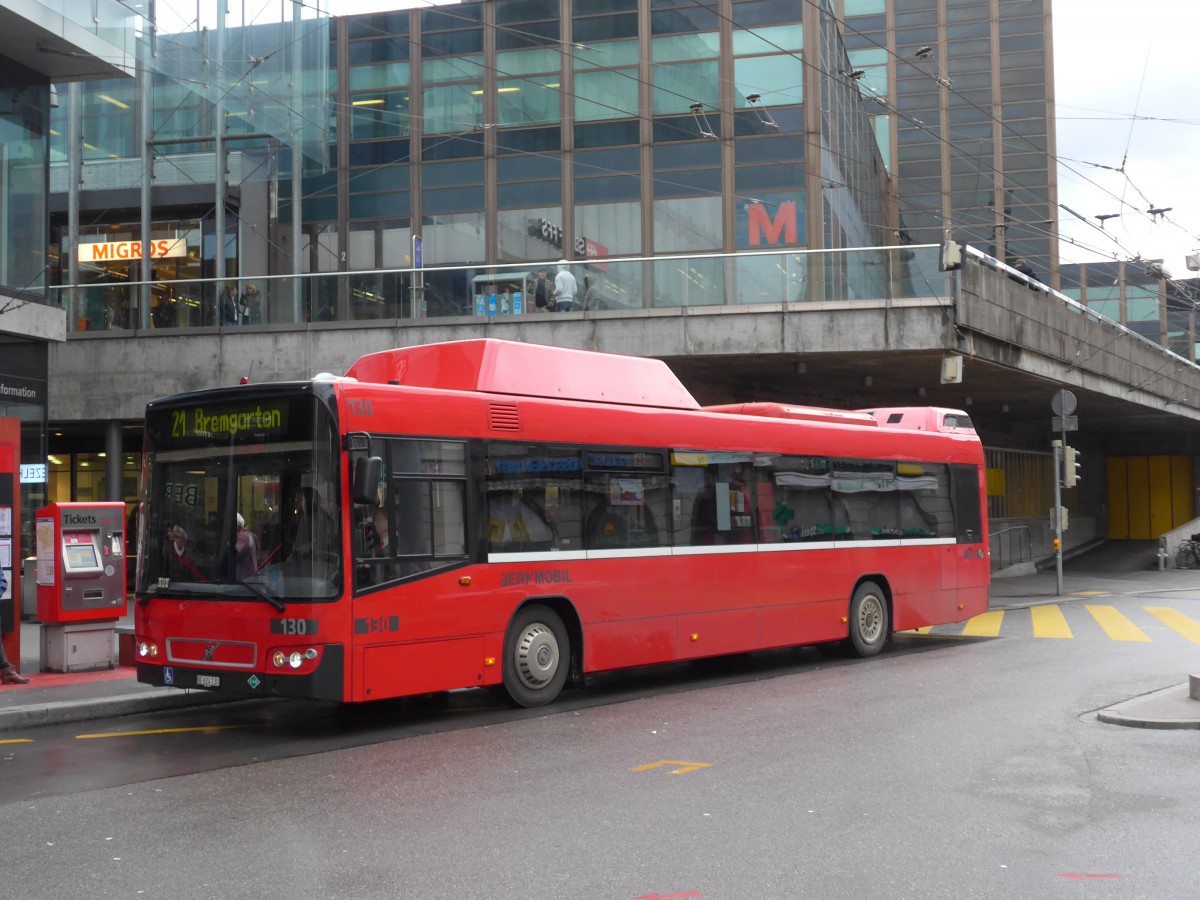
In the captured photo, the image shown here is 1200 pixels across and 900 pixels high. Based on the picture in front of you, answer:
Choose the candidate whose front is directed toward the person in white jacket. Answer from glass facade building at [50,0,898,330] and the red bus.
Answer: the glass facade building

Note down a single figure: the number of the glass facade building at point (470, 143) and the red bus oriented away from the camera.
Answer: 0

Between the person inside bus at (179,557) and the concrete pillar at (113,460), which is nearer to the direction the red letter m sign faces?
the person inside bus

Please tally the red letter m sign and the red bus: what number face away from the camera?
0

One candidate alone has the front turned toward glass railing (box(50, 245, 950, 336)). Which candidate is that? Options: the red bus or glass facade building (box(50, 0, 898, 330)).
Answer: the glass facade building

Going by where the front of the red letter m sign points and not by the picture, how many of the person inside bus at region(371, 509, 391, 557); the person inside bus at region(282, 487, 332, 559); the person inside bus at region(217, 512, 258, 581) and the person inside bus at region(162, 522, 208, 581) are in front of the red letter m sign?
4

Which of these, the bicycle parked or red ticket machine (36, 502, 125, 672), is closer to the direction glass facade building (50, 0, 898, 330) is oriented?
the red ticket machine

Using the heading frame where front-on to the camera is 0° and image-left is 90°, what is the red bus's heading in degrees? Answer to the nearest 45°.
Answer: approximately 45°

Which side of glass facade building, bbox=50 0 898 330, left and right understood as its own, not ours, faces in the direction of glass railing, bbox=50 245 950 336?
front

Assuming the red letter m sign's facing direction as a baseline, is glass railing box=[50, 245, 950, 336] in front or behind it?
in front

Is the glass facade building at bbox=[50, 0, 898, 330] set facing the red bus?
yes
